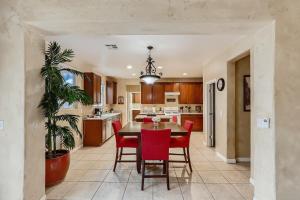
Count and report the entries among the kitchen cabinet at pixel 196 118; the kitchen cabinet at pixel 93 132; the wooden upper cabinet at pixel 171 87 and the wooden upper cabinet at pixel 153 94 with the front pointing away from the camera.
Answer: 0

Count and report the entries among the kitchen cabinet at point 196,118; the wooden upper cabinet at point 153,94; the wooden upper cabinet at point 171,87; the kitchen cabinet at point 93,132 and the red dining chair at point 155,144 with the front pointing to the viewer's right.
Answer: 1

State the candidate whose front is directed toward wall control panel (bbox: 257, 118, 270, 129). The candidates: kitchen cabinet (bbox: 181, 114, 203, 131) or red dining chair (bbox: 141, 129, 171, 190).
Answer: the kitchen cabinet

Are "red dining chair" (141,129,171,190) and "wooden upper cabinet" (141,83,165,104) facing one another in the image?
yes

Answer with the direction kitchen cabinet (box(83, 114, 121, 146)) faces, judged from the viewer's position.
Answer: facing to the right of the viewer

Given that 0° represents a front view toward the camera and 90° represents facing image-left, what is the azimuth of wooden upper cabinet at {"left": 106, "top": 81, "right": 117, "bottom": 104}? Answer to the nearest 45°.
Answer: approximately 270°

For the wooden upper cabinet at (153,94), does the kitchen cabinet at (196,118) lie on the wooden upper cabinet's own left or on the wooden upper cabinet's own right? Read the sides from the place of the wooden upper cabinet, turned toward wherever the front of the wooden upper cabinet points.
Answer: on the wooden upper cabinet's own left

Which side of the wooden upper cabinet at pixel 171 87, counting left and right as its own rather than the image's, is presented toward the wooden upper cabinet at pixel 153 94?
right

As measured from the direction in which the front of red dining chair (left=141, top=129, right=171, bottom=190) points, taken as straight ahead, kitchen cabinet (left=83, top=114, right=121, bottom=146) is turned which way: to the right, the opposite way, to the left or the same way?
to the right

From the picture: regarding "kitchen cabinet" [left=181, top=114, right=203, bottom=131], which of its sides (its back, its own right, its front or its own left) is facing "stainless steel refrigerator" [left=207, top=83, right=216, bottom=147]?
front

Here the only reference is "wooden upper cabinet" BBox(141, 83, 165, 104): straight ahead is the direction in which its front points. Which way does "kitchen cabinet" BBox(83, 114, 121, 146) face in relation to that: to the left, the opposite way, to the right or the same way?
to the left

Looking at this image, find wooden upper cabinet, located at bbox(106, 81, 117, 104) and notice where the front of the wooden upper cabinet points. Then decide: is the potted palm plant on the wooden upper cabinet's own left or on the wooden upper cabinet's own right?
on the wooden upper cabinet's own right

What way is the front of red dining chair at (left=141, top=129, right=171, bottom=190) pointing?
away from the camera

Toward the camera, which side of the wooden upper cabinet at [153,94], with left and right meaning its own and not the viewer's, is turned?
front

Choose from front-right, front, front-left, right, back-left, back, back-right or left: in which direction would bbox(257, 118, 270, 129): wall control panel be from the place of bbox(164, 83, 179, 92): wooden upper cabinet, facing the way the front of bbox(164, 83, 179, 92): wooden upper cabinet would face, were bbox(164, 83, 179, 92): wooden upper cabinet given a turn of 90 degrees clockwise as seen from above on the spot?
left

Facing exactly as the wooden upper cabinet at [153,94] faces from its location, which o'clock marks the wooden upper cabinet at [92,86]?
the wooden upper cabinet at [92,86] is roughly at 1 o'clock from the wooden upper cabinet at [153,94].

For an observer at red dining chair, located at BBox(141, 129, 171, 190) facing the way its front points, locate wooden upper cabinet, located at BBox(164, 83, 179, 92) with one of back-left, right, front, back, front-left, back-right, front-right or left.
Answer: front

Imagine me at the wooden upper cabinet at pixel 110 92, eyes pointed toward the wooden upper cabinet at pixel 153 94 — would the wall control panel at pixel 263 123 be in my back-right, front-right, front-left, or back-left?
front-right

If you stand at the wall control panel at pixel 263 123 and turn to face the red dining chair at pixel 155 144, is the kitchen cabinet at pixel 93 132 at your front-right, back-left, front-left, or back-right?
front-right

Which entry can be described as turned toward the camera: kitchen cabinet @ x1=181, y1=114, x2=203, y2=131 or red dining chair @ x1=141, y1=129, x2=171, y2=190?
the kitchen cabinet

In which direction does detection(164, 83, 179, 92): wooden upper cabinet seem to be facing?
toward the camera
